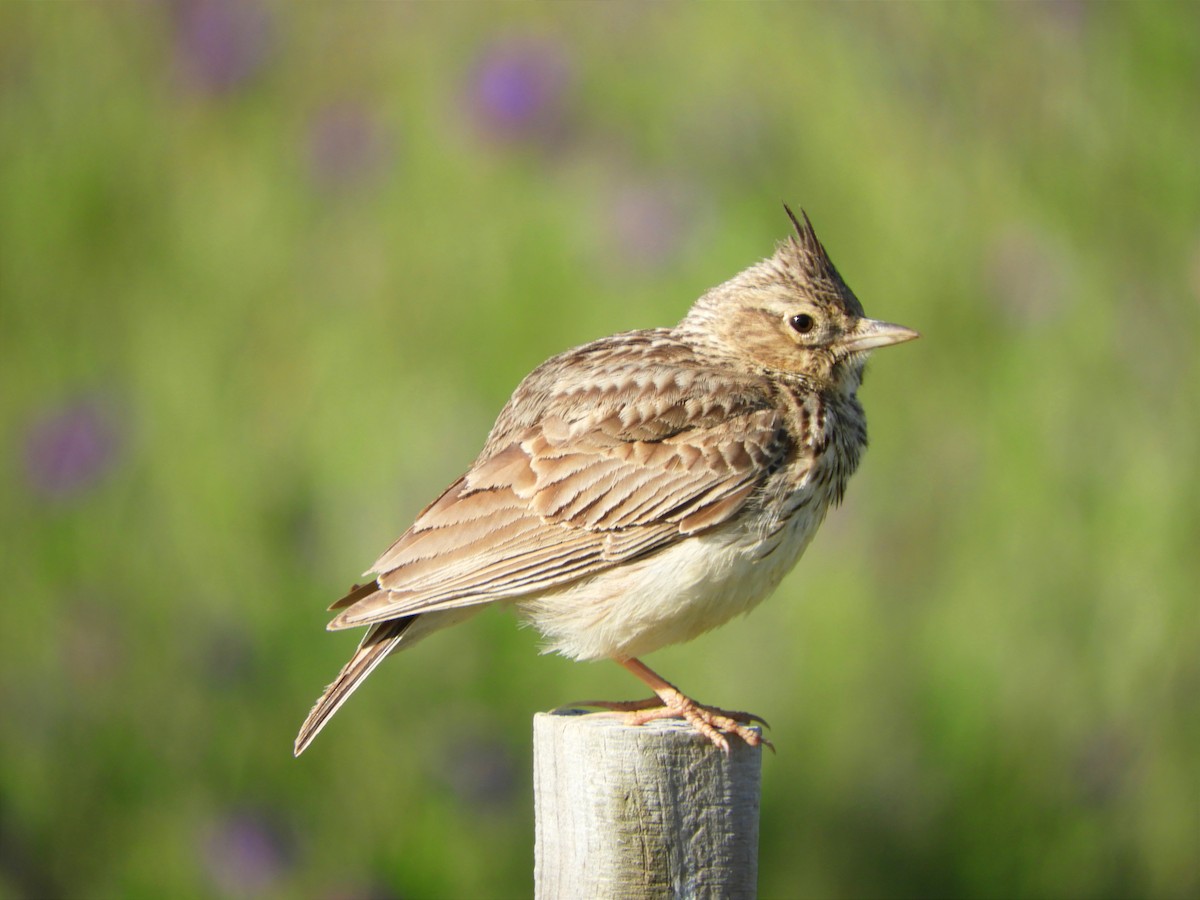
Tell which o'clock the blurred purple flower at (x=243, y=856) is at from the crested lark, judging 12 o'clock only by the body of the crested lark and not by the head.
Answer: The blurred purple flower is roughly at 8 o'clock from the crested lark.

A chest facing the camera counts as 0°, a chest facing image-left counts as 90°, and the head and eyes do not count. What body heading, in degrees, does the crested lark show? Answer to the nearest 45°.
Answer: approximately 270°

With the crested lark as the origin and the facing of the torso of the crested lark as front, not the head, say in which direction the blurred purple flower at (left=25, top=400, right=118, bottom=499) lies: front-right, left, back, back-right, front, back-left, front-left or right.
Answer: back-left

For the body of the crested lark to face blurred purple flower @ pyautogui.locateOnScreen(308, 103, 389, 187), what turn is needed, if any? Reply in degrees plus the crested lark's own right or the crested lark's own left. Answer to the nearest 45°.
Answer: approximately 90° to the crested lark's own left

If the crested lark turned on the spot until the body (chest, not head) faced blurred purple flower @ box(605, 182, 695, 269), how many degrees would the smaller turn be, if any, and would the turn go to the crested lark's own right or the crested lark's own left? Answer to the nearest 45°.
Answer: approximately 90° to the crested lark's own left

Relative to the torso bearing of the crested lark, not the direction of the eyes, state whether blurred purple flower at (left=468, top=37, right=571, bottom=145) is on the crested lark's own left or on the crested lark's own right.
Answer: on the crested lark's own left

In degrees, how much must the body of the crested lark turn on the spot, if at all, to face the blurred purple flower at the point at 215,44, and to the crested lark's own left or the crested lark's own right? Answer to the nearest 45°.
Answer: approximately 135° to the crested lark's own left
